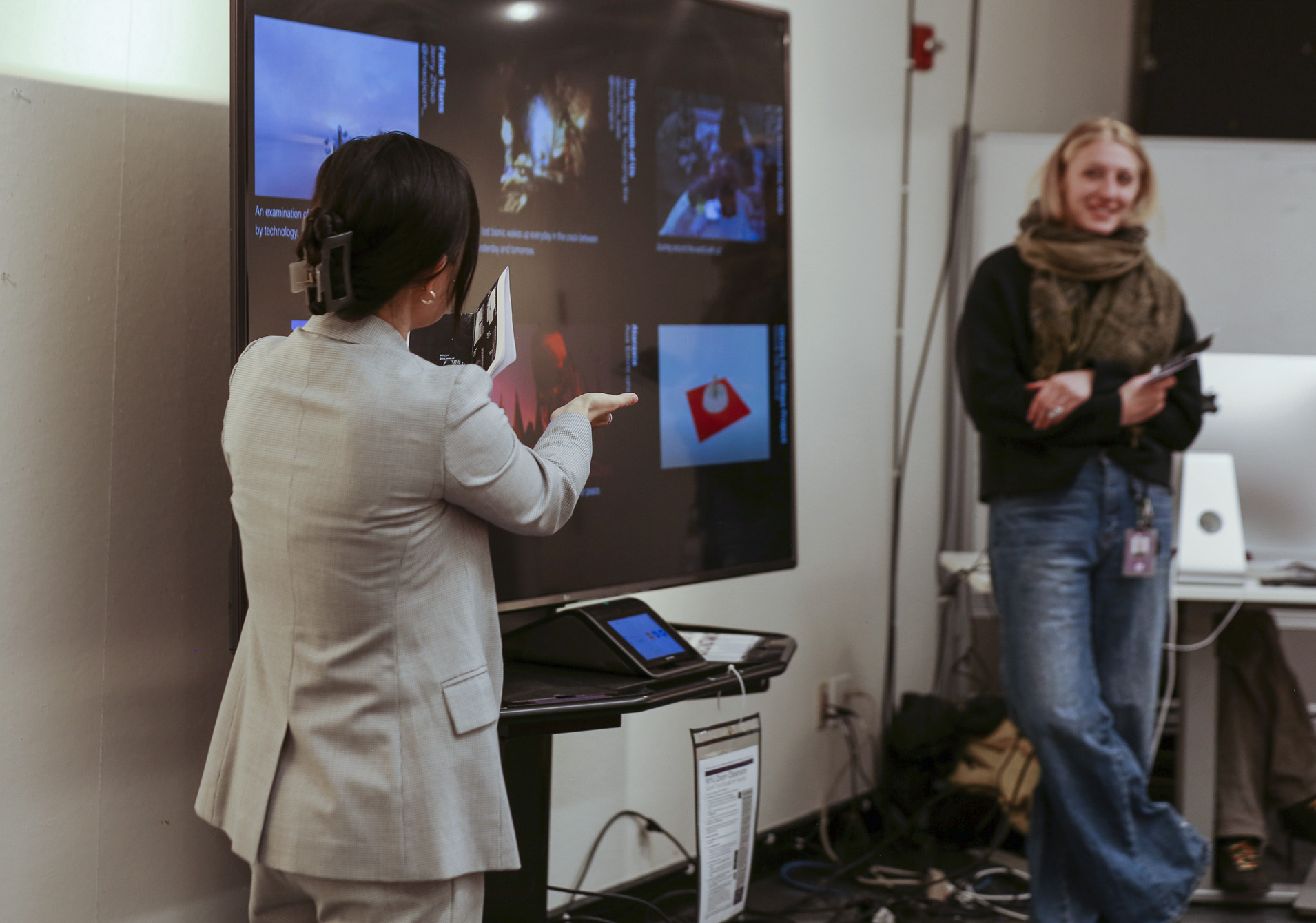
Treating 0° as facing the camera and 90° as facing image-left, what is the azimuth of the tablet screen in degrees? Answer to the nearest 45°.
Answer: approximately 315°

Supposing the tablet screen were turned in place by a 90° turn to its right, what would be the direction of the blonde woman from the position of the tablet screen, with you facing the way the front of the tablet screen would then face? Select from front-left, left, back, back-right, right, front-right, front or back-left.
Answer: back

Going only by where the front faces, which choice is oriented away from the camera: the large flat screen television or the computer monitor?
the computer monitor

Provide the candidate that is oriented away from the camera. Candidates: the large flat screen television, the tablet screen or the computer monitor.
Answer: the computer monitor

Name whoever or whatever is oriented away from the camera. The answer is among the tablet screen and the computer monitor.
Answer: the computer monitor

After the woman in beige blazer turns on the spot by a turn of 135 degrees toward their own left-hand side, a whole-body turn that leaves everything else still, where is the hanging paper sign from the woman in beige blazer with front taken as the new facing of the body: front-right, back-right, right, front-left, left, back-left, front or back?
back-right

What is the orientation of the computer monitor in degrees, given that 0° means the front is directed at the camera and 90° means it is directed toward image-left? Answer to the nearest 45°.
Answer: approximately 180°

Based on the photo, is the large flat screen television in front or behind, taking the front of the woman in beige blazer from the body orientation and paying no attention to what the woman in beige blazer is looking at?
in front

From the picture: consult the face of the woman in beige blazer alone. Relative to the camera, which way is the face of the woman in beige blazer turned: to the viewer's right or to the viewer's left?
to the viewer's right

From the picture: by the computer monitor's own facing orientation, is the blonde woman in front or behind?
behind

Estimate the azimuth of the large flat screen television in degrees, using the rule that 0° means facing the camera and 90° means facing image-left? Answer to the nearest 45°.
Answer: approximately 315°

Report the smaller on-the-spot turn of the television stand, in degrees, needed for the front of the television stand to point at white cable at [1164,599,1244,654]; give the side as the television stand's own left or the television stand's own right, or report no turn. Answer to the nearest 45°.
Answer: approximately 90° to the television stand's own left

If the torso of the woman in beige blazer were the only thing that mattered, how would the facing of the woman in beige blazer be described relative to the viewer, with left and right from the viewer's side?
facing away from the viewer and to the right of the viewer
